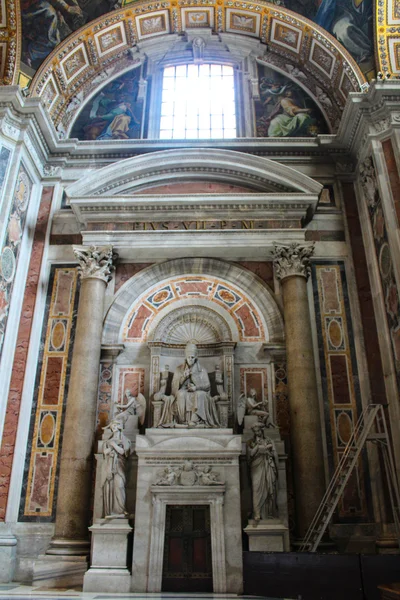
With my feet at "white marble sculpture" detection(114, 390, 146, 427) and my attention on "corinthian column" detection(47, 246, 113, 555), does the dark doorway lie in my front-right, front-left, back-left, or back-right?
back-left

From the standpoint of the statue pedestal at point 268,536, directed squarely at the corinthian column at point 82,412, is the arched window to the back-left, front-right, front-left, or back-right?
front-right

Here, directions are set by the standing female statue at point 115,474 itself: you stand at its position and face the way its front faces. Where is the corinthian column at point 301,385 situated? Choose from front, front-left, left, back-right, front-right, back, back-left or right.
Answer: left

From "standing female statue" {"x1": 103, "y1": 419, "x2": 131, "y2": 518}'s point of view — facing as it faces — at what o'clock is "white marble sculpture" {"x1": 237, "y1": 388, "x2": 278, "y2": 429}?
The white marble sculpture is roughly at 9 o'clock from the standing female statue.

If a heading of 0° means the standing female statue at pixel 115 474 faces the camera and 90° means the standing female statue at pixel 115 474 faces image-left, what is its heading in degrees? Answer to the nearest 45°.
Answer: approximately 0°

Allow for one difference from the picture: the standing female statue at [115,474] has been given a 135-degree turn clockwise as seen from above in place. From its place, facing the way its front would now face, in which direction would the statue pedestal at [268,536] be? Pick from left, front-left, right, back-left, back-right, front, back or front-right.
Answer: back-right
